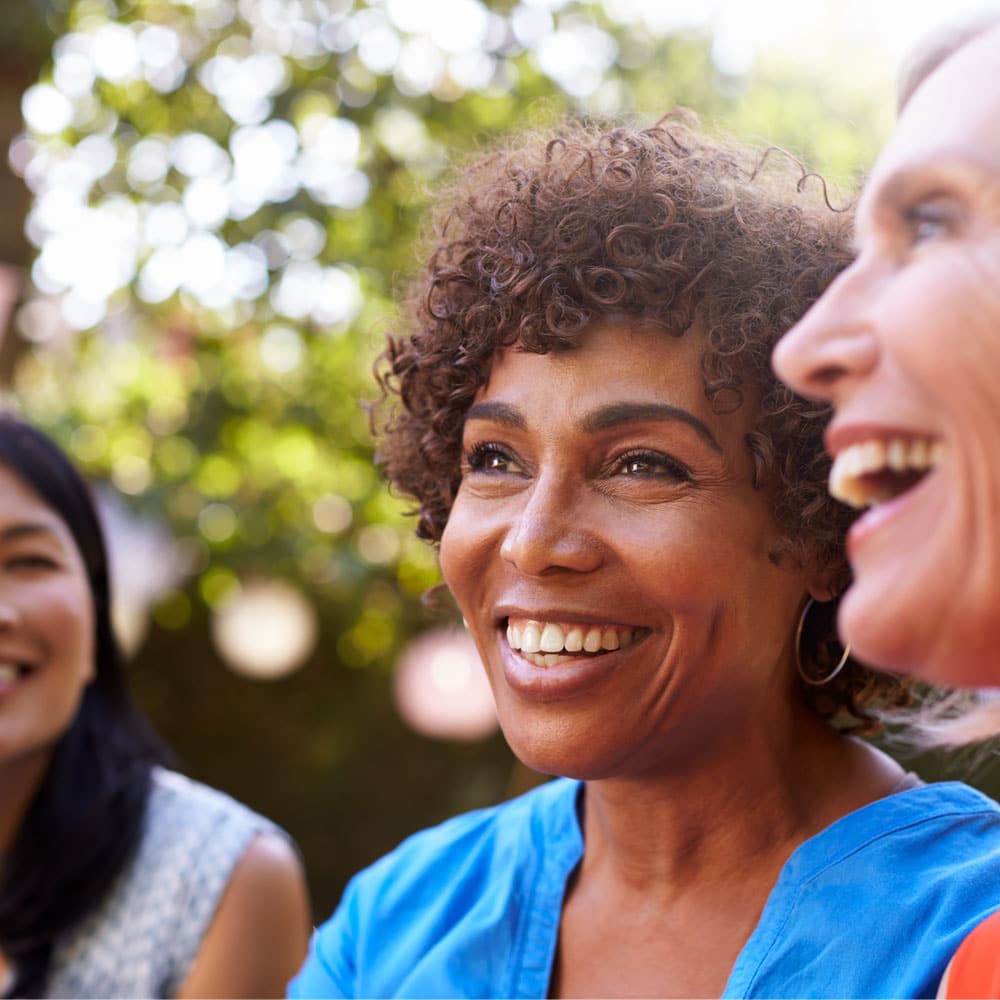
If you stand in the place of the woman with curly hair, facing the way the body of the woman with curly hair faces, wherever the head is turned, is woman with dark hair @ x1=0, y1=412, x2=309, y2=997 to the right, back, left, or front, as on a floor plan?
right

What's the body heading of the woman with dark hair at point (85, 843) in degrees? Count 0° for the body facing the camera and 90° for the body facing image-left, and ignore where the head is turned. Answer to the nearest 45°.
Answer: approximately 0°
